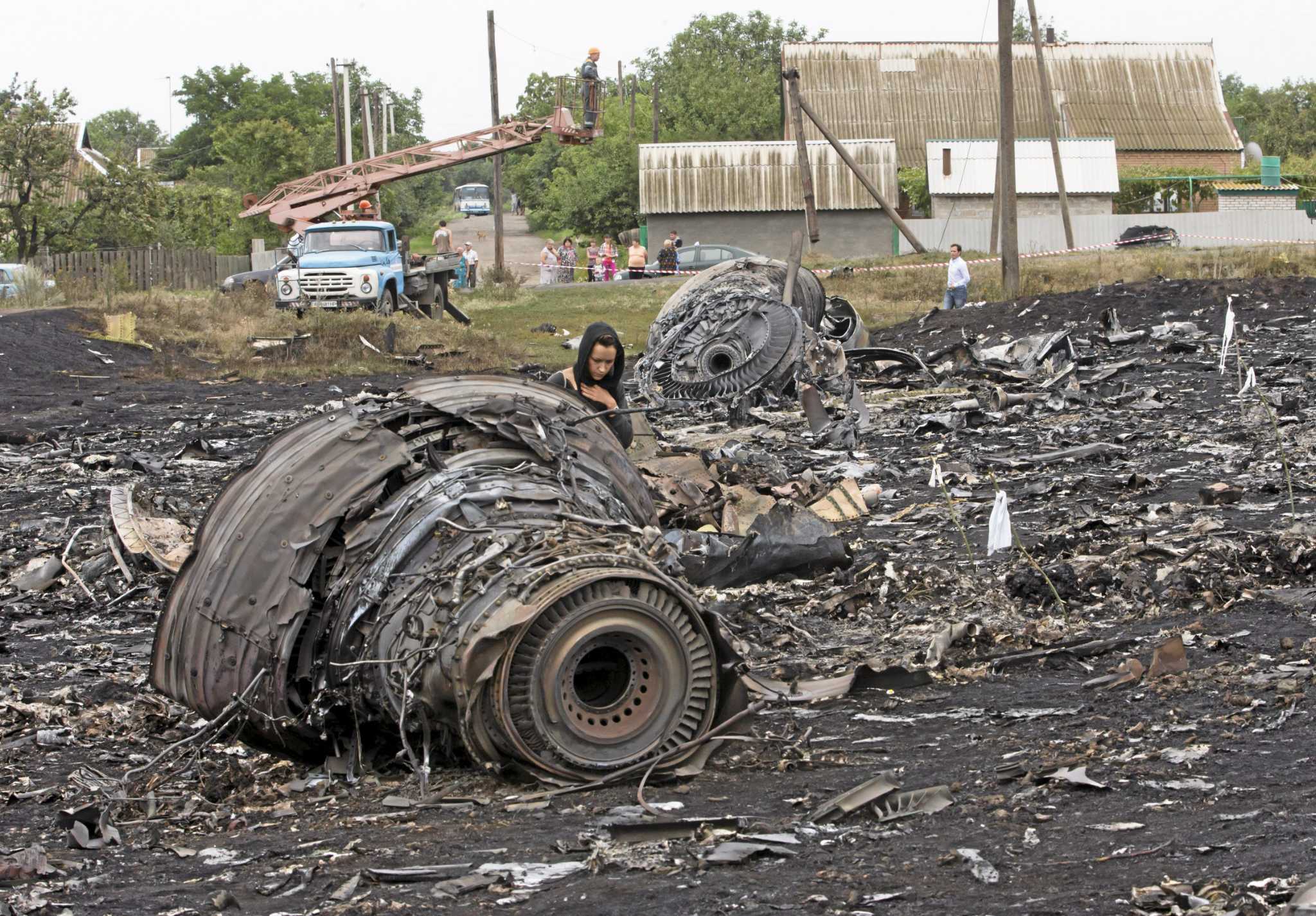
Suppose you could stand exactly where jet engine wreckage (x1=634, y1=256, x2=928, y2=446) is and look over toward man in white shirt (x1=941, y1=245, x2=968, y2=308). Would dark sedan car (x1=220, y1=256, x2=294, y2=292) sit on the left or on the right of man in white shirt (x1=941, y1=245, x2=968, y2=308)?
left

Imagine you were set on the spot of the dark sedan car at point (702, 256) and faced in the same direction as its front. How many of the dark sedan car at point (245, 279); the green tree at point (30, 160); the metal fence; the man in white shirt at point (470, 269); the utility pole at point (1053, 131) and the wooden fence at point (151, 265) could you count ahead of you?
4

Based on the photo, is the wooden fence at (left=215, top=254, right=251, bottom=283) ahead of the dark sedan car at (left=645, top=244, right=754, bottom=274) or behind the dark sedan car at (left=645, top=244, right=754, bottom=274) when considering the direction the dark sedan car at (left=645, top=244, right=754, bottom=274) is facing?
ahead

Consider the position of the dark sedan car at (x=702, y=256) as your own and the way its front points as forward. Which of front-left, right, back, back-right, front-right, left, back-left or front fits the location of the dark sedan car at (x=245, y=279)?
front

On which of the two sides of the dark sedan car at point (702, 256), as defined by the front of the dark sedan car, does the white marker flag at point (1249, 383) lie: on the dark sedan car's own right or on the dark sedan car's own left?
on the dark sedan car's own left

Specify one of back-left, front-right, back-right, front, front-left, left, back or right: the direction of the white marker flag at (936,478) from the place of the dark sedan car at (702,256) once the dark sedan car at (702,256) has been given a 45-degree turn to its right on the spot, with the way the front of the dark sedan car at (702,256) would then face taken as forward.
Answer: back-left

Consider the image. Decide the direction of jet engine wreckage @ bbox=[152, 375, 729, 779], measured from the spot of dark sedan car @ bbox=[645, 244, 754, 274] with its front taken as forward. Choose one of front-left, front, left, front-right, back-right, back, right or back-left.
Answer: left

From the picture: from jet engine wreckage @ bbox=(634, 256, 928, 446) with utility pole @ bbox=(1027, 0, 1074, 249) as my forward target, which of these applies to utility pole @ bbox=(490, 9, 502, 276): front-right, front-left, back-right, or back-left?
front-left

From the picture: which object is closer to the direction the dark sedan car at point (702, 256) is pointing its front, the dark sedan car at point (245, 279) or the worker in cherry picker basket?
the dark sedan car

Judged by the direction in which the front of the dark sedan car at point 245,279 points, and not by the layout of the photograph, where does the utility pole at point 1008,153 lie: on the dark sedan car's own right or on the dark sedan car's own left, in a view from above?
on the dark sedan car's own left

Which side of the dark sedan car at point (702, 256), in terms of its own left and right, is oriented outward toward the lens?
left
